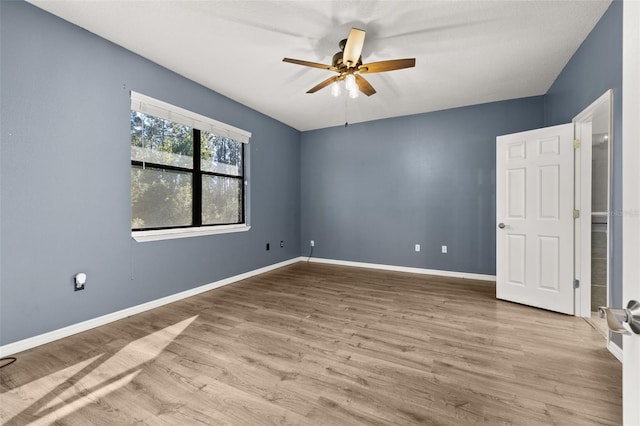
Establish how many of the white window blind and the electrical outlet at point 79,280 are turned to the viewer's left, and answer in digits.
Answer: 0

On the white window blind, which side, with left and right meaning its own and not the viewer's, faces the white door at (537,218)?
front

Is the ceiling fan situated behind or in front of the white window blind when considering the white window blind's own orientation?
in front

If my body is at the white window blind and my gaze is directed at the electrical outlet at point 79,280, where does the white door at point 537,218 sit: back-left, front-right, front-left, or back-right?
back-left

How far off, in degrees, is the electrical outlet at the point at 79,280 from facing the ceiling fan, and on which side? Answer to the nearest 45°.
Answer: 0° — it already faces it

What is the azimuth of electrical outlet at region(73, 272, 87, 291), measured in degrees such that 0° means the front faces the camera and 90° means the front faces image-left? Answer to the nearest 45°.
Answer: approximately 315°

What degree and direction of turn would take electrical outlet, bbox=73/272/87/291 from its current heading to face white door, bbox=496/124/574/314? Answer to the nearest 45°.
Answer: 0° — it already faces it
